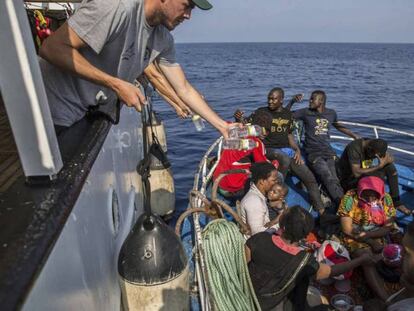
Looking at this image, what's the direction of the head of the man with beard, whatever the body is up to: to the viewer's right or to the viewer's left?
to the viewer's right

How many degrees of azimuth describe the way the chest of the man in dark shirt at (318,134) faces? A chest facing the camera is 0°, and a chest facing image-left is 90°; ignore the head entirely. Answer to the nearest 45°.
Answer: approximately 0°

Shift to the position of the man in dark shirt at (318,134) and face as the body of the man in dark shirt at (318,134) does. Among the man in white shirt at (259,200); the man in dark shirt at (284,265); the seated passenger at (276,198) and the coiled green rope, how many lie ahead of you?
4

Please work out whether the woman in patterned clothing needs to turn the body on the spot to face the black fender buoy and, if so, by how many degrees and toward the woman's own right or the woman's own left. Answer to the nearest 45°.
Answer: approximately 45° to the woman's own right

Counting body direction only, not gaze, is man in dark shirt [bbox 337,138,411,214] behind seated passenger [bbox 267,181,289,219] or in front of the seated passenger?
behind
